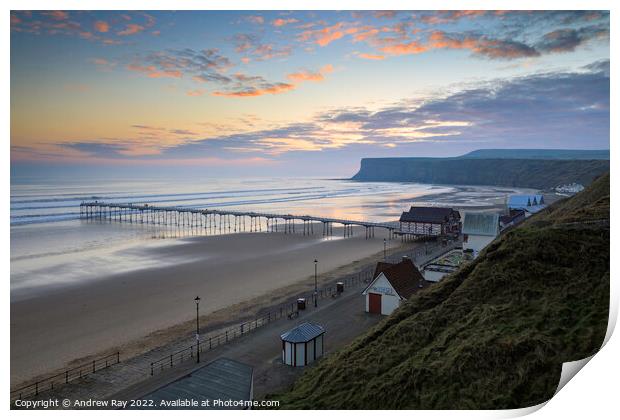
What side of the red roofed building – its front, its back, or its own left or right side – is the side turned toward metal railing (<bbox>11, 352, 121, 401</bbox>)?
front

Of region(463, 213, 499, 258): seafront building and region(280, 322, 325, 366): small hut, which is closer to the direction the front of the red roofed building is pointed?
the small hut

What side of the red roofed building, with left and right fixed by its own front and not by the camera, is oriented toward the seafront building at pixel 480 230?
back

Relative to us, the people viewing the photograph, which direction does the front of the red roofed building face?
facing the viewer and to the left of the viewer

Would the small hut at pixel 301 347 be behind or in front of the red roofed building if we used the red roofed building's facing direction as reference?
in front
